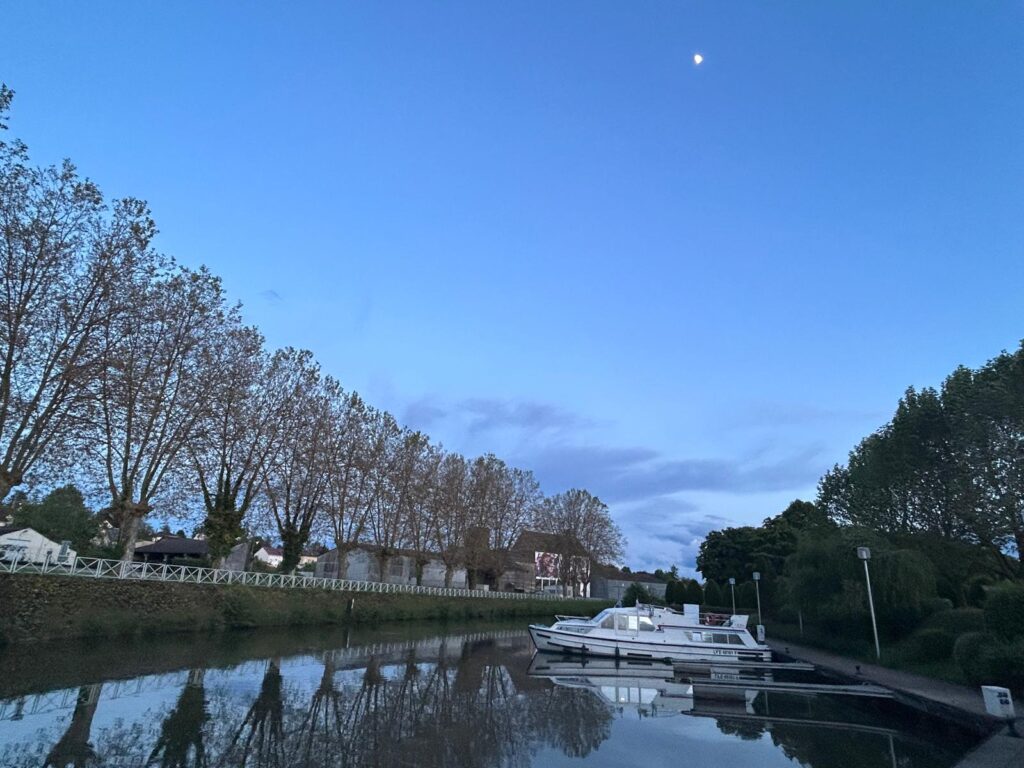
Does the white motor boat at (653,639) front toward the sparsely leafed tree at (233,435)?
yes

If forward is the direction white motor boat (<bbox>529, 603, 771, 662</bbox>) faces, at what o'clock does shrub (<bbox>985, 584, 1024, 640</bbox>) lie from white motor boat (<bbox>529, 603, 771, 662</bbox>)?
The shrub is roughly at 8 o'clock from the white motor boat.

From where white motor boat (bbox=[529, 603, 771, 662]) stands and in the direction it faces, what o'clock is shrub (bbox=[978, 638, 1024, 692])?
The shrub is roughly at 8 o'clock from the white motor boat.

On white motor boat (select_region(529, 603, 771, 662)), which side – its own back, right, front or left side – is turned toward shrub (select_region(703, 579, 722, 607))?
right

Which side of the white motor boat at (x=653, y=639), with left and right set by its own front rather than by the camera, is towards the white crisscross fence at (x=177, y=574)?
front

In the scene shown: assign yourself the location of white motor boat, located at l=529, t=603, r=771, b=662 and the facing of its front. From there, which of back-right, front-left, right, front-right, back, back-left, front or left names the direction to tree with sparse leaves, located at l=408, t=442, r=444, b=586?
front-right

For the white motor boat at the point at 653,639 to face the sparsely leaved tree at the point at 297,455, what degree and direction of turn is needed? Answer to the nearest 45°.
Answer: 0° — it already faces it

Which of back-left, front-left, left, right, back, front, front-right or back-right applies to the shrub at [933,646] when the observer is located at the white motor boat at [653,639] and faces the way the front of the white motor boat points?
back-left

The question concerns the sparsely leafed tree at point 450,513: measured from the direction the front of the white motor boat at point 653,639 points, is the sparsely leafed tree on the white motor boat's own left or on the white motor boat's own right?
on the white motor boat's own right

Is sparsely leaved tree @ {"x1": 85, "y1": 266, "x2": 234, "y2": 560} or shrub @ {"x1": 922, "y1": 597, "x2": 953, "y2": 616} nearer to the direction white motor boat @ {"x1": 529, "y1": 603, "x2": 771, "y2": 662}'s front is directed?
the sparsely leaved tree

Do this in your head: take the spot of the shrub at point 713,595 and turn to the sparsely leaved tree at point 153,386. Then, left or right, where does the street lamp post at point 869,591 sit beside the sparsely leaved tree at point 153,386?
left

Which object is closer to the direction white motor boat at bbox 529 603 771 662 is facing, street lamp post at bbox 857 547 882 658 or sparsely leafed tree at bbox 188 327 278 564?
the sparsely leafed tree

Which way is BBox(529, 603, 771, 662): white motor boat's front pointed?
to the viewer's left
